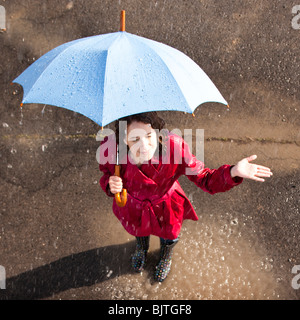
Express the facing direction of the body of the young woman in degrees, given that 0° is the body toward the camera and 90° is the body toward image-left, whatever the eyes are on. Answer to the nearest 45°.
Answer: approximately 0°
